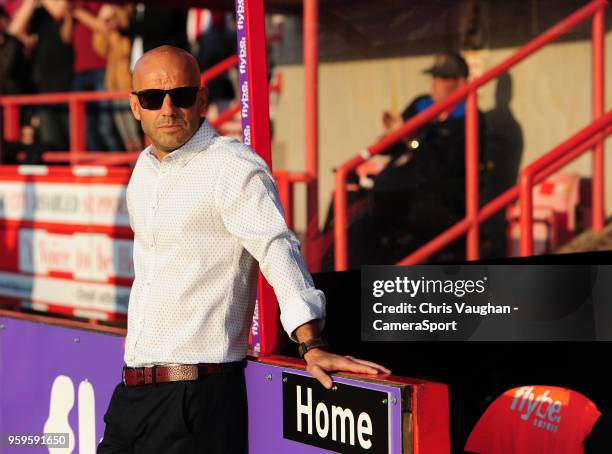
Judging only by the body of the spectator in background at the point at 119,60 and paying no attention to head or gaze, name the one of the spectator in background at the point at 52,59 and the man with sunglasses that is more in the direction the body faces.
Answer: the man with sunglasses

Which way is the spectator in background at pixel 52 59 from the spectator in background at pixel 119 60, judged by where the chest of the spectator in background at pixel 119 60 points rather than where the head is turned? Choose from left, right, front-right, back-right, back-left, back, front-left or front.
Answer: right

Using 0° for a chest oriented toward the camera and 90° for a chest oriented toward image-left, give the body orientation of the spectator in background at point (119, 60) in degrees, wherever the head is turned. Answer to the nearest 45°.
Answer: approximately 45°

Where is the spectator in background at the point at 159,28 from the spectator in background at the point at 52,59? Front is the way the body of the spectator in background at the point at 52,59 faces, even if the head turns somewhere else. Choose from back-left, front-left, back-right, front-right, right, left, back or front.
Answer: front-left

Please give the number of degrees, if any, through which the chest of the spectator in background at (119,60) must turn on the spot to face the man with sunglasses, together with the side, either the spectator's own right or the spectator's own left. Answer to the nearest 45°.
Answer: approximately 45° to the spectator's own left

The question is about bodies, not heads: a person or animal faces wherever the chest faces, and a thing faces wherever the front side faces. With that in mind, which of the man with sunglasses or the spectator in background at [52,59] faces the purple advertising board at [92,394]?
the spectator in background

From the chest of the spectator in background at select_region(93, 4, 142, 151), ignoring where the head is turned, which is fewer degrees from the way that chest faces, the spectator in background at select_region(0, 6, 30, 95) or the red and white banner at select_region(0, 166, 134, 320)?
the red and white banner

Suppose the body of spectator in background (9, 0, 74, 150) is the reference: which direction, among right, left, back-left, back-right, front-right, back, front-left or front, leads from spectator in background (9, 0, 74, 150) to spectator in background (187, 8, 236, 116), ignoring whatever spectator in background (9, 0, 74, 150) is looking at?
front-left

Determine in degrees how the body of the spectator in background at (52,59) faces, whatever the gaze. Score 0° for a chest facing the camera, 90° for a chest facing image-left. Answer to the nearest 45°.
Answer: approximately 0°
